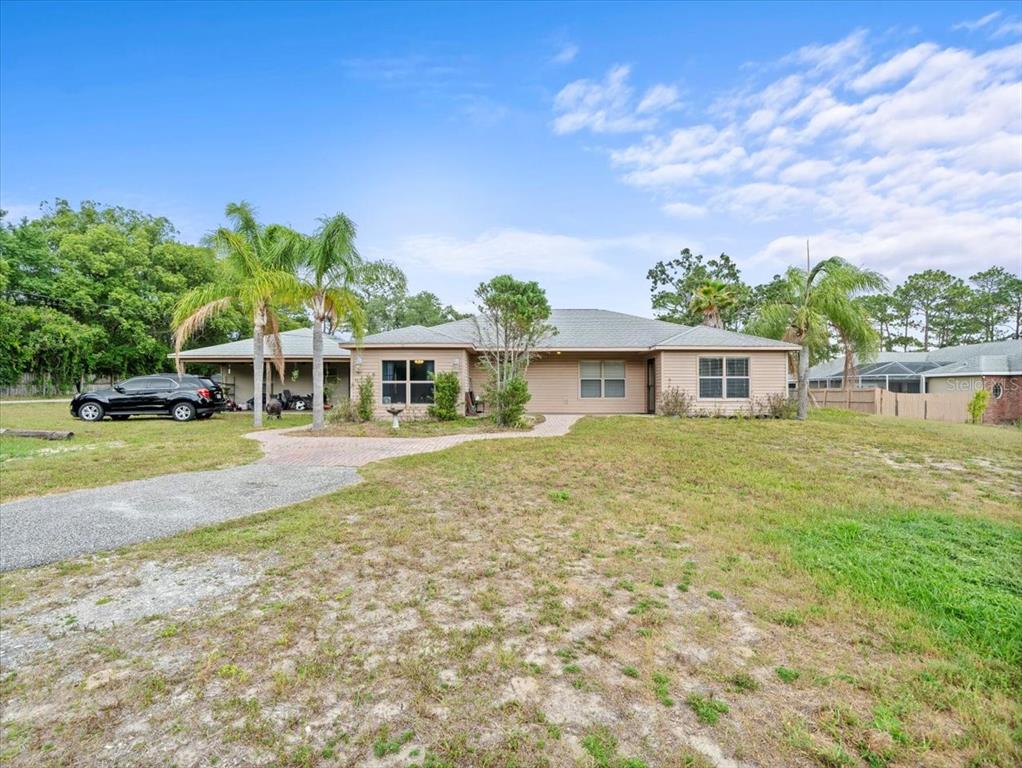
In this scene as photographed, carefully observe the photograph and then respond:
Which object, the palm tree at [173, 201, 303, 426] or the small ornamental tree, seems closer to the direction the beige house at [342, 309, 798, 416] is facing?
the small ornamental tree

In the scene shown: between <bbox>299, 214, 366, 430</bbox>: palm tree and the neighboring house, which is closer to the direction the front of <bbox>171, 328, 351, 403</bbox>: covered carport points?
the palm tree

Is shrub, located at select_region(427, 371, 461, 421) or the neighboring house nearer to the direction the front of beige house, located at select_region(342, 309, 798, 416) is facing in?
the shrub

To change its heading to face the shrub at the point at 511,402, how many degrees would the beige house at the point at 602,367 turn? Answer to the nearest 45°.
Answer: approximately 45° to its right

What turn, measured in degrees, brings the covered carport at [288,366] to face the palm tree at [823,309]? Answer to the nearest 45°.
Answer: approximately 45° to its left

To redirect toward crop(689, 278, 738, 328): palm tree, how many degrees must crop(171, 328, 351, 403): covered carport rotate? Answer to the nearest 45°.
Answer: approximately 90° to its left

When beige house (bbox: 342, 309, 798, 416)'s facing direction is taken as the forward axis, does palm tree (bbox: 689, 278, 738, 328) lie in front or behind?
behind

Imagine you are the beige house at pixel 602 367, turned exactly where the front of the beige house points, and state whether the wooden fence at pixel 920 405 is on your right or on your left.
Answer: on your left

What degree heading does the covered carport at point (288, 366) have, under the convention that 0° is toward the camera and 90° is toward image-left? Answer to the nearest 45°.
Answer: approximately 0°

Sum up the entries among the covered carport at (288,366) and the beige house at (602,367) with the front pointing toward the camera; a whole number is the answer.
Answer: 2

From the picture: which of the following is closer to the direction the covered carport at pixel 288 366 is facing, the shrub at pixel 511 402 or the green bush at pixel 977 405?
the shrub

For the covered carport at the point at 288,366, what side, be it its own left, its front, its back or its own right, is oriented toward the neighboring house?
left

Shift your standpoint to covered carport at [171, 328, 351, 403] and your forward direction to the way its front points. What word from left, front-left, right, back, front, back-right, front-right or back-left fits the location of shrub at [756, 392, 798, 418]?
front-left

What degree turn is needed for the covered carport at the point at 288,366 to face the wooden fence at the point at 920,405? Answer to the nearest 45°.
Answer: approximately 45° to its left

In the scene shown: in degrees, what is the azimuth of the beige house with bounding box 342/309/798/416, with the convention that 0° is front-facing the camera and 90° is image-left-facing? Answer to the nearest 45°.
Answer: approximately 0°

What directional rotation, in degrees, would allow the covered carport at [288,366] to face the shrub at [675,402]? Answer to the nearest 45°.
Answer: approximately 45° to its left
